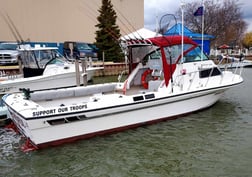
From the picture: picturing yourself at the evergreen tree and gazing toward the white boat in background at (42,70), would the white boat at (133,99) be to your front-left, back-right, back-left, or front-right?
front-left

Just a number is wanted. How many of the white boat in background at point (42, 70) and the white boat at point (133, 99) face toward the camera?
0

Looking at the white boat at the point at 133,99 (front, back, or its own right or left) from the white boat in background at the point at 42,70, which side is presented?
left

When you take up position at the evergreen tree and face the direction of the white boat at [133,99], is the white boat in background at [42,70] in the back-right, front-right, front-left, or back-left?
front-right

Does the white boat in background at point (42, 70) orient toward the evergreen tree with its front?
no

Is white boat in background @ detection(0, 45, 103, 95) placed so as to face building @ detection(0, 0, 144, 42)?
no

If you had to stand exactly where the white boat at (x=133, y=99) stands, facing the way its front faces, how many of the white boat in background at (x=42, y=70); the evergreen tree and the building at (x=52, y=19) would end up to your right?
0

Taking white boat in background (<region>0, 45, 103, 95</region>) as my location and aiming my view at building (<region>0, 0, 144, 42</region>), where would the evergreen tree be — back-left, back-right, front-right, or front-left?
front-right

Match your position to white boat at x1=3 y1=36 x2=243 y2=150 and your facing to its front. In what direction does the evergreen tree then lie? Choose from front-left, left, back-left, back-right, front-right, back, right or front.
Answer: front-left

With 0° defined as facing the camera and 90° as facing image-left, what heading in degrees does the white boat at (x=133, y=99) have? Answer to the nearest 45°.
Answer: approximately 225°
